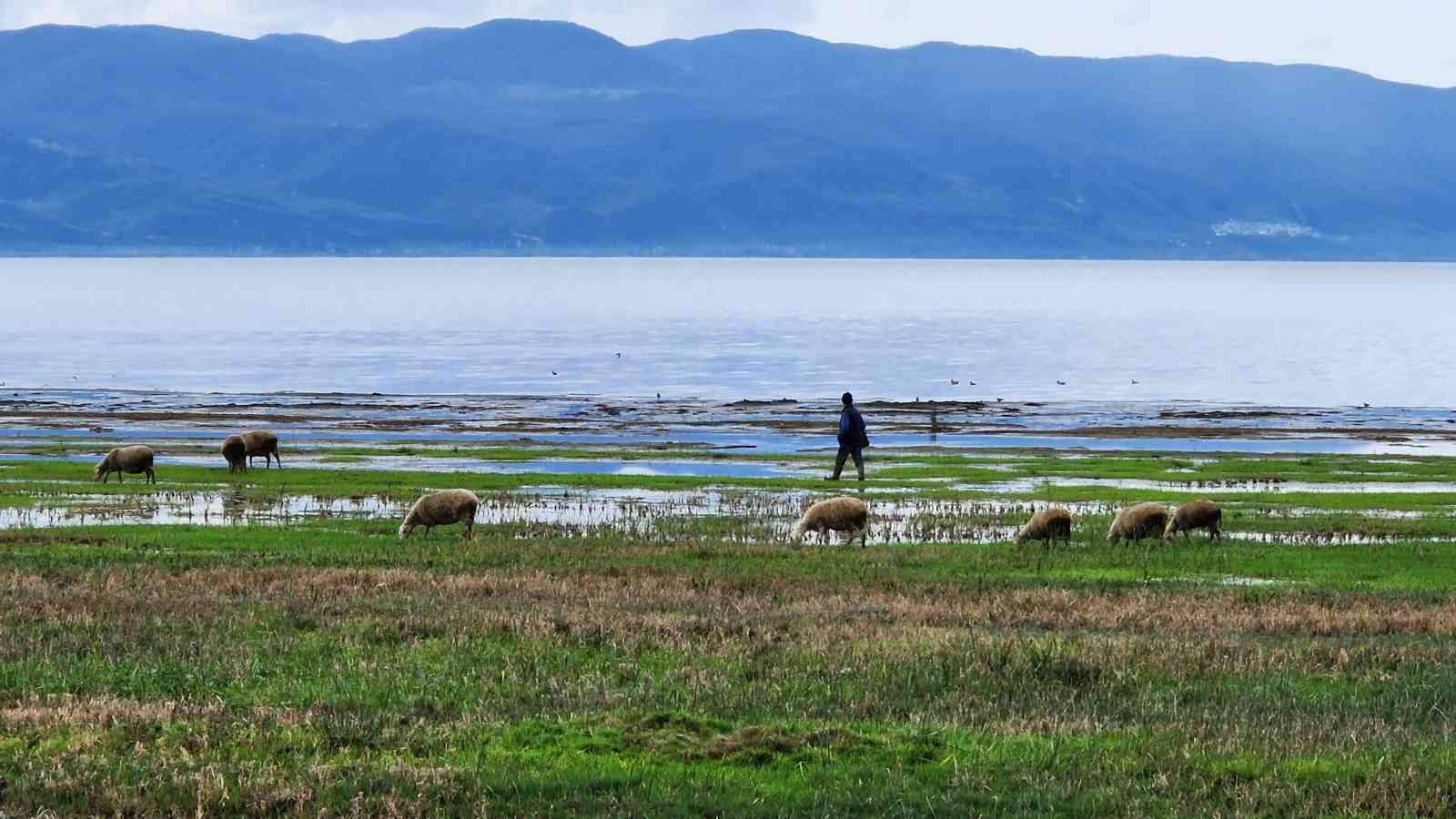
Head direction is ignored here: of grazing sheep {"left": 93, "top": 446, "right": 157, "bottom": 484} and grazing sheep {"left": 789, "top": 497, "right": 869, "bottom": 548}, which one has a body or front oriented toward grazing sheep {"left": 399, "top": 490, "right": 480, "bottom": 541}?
grazing sheep {"left": 789, "top": 497, "right": 869, "bottom": 548}

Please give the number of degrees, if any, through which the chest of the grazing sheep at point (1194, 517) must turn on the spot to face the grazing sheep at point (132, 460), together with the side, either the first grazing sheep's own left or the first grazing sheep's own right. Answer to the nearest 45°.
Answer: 0° — it already faces it

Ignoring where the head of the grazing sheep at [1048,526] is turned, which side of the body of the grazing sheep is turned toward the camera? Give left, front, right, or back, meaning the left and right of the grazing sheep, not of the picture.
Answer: left

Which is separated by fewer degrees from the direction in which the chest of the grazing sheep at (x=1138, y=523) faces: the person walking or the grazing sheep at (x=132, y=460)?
the grazing sheep

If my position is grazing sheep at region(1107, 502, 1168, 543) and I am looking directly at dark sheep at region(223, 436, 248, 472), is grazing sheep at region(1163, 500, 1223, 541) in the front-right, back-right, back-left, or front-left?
back-right

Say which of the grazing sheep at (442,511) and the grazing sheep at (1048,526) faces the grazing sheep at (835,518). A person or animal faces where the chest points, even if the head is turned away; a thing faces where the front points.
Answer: the grazing sheep at (1048,526)

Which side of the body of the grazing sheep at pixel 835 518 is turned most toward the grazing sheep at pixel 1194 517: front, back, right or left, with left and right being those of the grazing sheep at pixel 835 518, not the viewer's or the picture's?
back

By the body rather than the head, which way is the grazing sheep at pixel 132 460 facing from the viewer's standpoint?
to the viewer's left

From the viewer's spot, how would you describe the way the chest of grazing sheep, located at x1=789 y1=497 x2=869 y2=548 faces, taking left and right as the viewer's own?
facing to the left of the viewer

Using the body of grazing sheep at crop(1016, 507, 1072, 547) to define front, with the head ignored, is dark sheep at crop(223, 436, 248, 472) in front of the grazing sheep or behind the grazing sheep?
in front

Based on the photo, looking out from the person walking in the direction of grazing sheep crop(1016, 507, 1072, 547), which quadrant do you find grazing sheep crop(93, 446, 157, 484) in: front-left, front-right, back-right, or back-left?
back-right

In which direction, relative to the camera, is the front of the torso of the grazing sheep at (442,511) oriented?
to the viewer's left

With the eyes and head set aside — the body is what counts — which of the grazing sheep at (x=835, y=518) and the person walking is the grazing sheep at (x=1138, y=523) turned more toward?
the grazing sheep

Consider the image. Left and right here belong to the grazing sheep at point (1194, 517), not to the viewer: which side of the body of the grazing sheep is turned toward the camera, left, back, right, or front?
left

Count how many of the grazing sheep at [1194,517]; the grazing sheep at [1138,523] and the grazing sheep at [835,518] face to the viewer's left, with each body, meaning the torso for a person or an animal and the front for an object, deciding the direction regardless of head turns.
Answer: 3

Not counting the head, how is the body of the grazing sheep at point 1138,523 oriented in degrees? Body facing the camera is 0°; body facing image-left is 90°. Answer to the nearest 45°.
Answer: approximately 90°

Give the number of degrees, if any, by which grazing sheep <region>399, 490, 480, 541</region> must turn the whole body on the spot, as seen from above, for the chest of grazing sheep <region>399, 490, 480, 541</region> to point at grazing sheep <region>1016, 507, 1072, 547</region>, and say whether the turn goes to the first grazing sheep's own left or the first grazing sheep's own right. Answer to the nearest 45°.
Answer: approximately 180°

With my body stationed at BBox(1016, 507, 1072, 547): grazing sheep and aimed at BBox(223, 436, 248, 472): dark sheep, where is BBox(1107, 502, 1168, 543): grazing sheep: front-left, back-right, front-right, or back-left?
back-right
